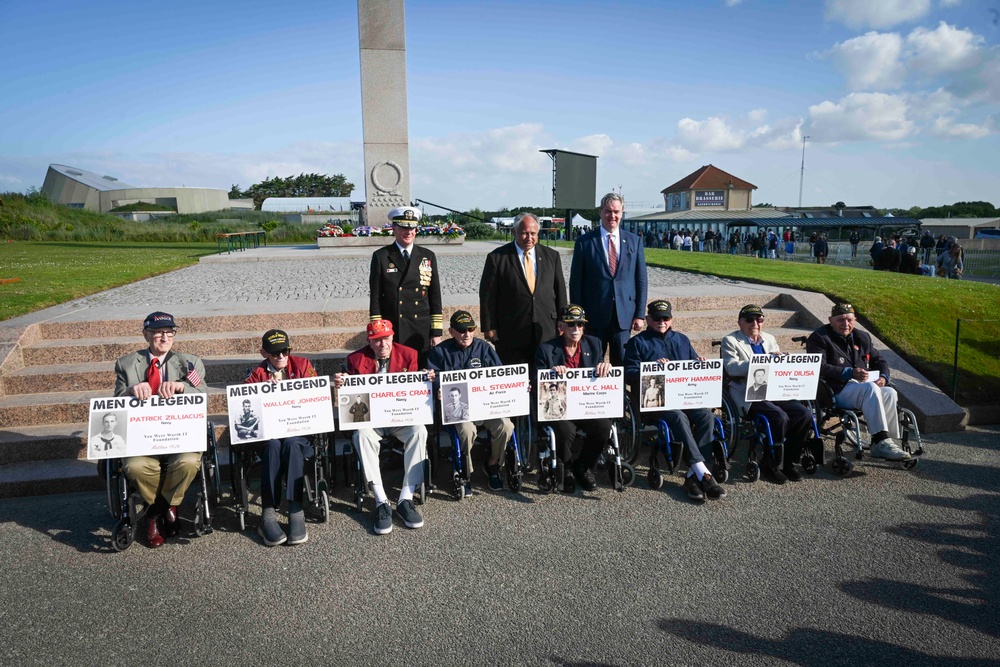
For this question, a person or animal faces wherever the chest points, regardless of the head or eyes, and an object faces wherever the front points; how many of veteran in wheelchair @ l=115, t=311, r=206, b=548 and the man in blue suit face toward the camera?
2

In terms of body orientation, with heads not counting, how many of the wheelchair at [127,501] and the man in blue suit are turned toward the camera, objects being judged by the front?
2

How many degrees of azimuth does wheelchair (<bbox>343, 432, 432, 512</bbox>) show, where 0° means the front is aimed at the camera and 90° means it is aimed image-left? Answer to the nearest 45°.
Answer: approximately 0°

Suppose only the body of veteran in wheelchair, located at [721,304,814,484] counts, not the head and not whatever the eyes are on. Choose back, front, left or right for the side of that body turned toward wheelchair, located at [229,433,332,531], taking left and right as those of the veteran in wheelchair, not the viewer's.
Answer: right

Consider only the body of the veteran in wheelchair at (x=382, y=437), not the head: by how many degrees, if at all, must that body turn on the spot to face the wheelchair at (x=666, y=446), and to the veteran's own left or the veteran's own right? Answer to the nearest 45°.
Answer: approximately 90° to the veteran's own left

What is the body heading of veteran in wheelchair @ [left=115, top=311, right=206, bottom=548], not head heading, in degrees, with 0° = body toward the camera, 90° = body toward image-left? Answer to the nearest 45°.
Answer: approximately 0°

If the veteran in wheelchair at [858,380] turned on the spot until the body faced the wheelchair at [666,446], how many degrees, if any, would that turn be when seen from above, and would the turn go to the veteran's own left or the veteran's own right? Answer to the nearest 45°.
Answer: approximately 90° to the veteran's own right

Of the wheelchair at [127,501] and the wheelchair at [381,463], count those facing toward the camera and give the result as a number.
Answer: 2

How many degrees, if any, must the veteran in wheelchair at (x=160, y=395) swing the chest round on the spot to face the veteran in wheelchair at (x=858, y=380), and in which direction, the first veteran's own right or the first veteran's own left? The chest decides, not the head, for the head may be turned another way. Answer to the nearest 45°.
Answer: approximately 90° to the first veteran's own left

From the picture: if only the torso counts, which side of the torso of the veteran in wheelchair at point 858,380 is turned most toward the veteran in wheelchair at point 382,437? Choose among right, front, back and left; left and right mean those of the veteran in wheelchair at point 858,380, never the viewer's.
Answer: right
